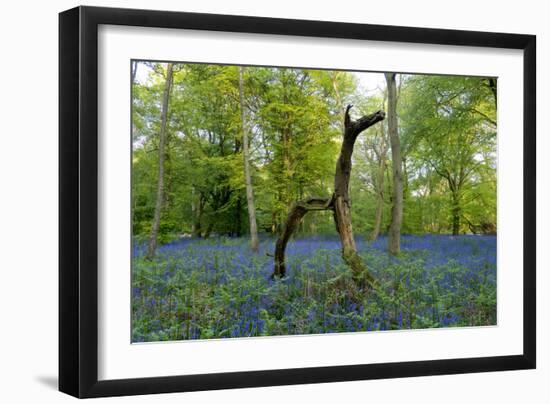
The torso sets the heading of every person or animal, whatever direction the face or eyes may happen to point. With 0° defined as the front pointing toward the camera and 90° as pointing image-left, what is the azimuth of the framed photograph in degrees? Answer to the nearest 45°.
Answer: approximately 315°
